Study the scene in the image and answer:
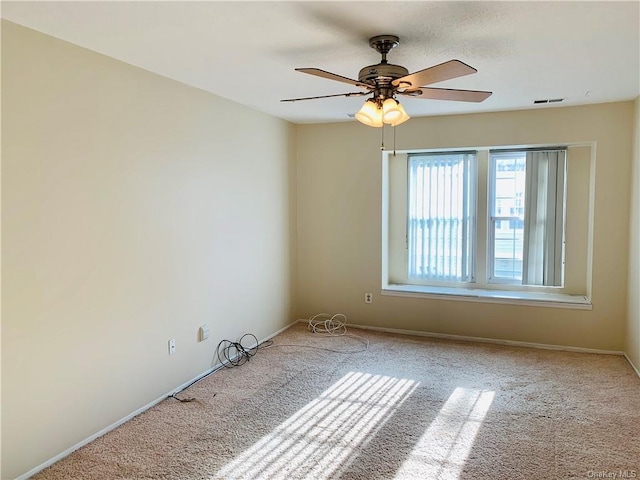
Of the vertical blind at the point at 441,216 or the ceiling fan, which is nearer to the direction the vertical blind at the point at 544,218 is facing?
the ceiling fan

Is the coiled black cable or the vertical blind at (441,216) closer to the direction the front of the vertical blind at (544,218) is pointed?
the coiled black cable

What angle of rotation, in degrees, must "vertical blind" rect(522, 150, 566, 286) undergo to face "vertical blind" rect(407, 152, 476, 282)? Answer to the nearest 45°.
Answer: approximately 90° to its right

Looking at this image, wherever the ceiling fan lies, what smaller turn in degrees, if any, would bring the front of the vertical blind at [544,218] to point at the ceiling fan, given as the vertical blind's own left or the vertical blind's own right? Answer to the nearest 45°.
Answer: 0° — it already faces it

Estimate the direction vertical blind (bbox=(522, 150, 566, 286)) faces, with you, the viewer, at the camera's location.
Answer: facing the viewer

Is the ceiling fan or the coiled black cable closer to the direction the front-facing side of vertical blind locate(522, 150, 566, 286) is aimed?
the ceiling fan

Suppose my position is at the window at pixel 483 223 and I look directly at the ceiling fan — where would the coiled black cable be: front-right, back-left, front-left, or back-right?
front-right

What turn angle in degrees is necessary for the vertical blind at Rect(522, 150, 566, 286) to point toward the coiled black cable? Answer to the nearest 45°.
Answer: approximately 45° to its right

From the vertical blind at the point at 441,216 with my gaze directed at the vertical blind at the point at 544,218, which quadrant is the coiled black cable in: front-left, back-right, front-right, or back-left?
back-right

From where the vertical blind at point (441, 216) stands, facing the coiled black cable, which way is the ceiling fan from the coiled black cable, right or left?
left
